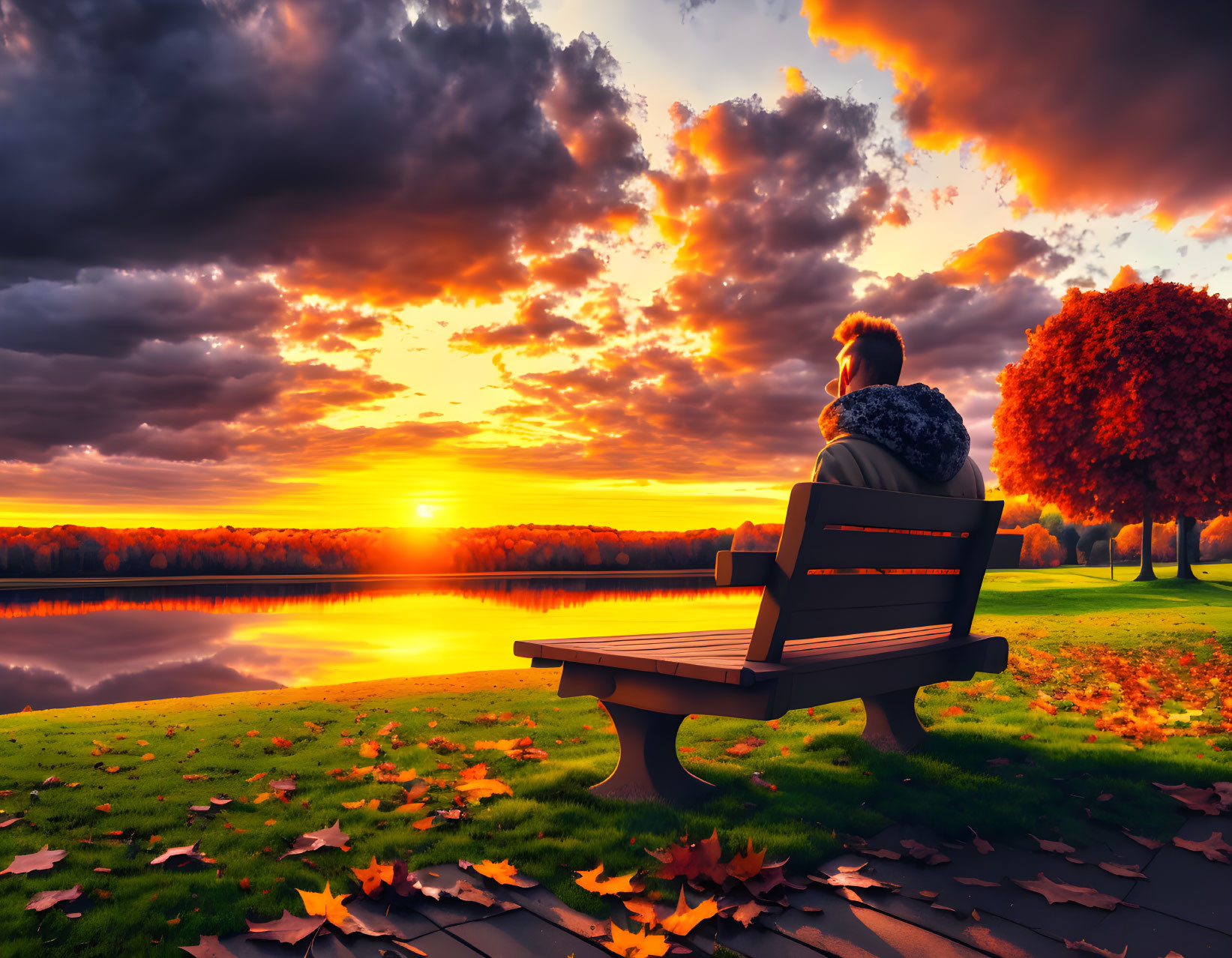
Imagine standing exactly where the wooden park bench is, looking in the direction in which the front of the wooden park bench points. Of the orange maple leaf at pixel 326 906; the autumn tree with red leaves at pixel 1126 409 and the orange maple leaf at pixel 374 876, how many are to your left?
2

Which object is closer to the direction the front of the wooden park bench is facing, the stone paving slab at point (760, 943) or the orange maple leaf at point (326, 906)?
the orange maple leaf

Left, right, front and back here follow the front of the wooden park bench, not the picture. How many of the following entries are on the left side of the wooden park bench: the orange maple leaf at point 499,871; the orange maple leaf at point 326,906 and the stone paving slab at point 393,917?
3

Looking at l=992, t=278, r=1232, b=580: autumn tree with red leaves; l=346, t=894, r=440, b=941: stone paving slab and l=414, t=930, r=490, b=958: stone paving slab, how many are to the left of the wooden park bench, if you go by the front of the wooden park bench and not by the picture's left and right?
2

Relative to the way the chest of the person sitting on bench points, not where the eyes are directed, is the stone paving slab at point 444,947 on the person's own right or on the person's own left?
on the person's own left

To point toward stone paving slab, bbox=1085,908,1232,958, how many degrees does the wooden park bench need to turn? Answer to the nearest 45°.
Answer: approximately 180°

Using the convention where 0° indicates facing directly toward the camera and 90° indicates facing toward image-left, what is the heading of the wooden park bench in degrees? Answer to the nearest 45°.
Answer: approximately 135°

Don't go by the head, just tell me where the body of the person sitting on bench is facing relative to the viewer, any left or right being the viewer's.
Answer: facing away from the viewer and to the left of the viewer

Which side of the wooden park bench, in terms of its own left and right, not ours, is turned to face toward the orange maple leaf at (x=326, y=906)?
left

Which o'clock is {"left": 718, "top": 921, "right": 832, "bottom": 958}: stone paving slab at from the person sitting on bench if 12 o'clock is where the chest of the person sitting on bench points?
The stone paving slab is roughly at 8 o'clock from the person sitting on bench.
